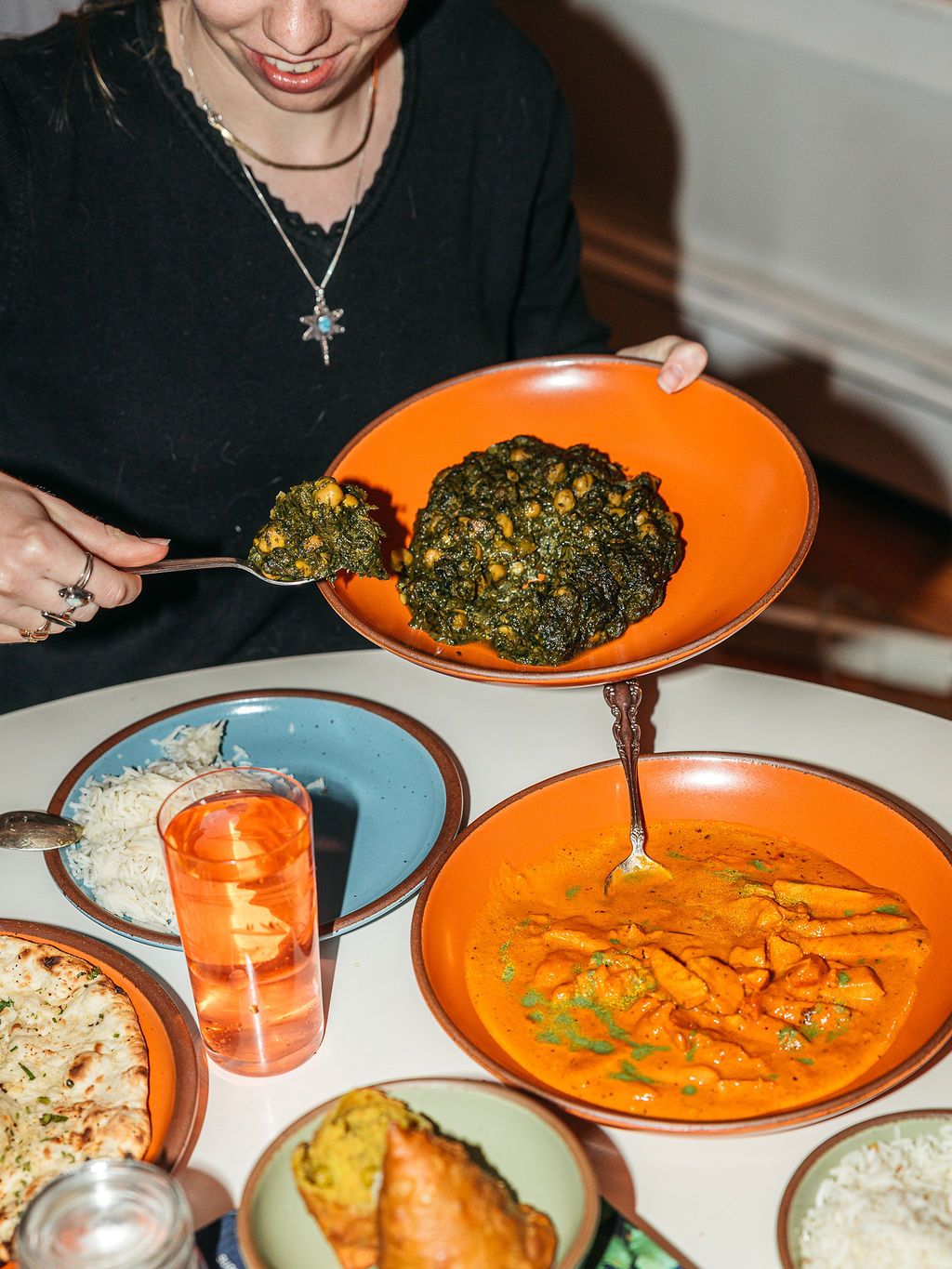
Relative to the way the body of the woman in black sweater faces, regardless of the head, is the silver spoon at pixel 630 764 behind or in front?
in front

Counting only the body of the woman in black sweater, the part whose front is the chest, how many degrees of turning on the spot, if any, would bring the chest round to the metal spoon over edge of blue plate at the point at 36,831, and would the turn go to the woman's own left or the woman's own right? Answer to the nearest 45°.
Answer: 0° — they already face it

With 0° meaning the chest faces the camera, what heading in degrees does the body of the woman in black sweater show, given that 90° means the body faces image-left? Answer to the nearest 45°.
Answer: approximately 0°

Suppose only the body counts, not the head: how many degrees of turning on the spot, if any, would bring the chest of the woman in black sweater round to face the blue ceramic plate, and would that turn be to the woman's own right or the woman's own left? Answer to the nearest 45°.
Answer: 0° — they already face it

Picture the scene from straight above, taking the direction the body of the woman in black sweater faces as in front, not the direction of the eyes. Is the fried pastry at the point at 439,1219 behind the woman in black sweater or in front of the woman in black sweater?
in front

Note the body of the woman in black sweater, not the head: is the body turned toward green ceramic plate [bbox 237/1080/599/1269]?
yes

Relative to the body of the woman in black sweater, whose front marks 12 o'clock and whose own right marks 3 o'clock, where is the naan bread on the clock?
The naan bread is roughly at 12 o'clock from the woman in black sweater.

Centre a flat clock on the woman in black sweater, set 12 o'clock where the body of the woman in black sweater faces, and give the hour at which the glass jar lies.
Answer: The glass jar is roughly at 12 o'clock from the woman in black sweater.

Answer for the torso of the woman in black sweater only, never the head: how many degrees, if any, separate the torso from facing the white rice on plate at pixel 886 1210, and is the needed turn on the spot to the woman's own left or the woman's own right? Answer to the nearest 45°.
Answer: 0° — they already face it
